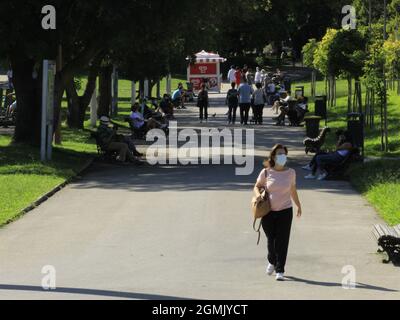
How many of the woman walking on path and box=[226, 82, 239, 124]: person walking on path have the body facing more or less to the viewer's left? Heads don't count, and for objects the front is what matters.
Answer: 0

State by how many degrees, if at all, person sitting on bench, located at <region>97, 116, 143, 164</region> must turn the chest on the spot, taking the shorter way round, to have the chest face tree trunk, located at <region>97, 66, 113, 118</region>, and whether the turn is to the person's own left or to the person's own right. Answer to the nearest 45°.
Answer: approximately 90° to the person's own left

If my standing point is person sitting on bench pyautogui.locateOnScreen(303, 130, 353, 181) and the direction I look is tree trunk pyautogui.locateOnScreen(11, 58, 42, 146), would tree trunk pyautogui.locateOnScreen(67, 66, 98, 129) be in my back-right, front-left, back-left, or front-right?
front-right

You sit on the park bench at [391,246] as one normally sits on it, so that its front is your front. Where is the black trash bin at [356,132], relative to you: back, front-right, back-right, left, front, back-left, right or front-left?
right

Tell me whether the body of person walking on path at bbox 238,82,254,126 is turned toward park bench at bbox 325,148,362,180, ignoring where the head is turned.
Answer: no

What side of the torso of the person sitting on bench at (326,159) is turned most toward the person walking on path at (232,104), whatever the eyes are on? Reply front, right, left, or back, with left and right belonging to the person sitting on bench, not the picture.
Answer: right

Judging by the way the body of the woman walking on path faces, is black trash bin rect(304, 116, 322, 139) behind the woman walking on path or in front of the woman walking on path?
behind

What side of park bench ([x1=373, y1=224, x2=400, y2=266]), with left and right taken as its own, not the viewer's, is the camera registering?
left

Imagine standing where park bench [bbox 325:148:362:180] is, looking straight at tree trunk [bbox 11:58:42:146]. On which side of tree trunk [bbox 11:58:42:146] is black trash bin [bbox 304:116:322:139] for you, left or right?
right

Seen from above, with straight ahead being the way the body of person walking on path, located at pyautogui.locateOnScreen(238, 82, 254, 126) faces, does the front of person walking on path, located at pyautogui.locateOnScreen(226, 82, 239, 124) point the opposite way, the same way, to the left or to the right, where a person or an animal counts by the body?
the same way

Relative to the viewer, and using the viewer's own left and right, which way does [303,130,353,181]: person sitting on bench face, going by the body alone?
facing to the left of the viewer

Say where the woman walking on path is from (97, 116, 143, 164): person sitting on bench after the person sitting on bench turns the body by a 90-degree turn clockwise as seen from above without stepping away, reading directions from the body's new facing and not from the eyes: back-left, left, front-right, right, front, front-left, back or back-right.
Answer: front

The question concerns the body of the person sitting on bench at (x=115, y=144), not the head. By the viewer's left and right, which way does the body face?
facing to the right of the viewer

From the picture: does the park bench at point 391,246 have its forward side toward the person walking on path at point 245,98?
no

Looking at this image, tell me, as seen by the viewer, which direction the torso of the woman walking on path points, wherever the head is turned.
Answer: toward the camera
